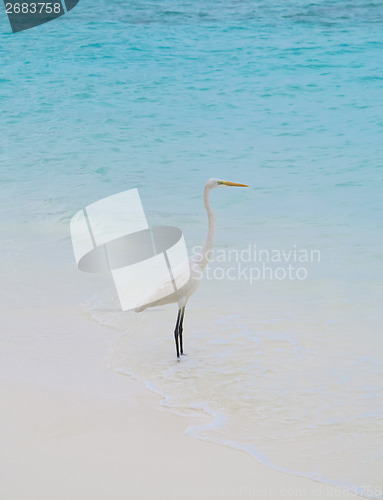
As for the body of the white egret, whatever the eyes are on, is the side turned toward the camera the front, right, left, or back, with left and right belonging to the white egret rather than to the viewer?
right
